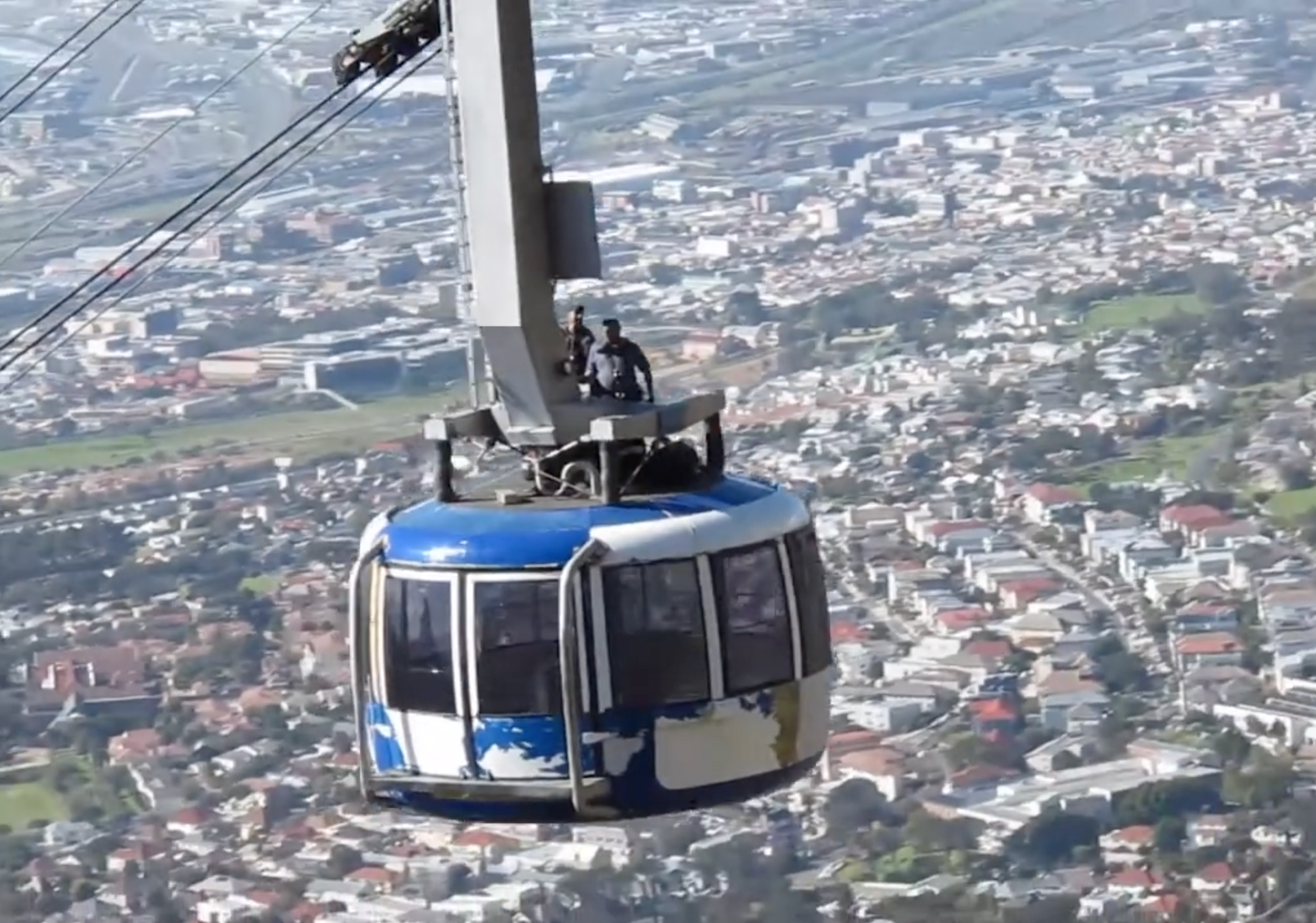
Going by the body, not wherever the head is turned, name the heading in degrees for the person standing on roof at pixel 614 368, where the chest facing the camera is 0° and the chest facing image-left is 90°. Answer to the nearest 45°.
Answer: approximately 45°
